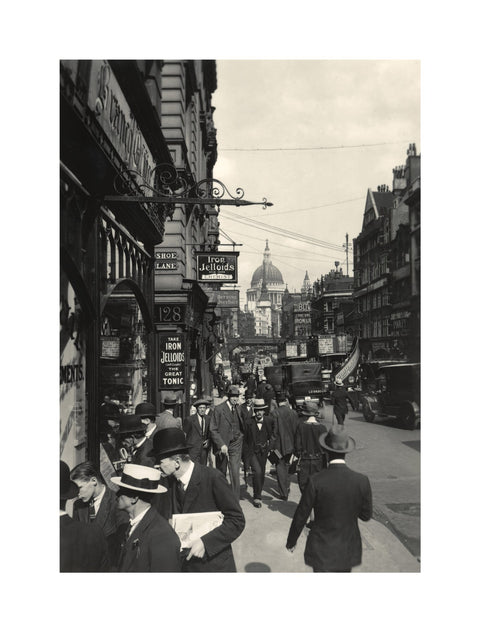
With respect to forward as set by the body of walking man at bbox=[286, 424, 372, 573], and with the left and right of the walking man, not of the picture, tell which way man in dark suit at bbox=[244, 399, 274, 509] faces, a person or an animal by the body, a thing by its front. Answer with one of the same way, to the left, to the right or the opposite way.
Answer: the opposite way

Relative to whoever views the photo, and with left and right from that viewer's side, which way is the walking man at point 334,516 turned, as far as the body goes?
facing away from the viewer

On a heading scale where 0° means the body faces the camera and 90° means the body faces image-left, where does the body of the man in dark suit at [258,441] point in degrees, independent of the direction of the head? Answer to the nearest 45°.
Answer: approximately 0°

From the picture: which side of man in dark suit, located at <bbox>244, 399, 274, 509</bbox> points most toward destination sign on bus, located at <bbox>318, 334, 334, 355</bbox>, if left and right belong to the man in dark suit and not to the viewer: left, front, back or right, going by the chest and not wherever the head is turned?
back
